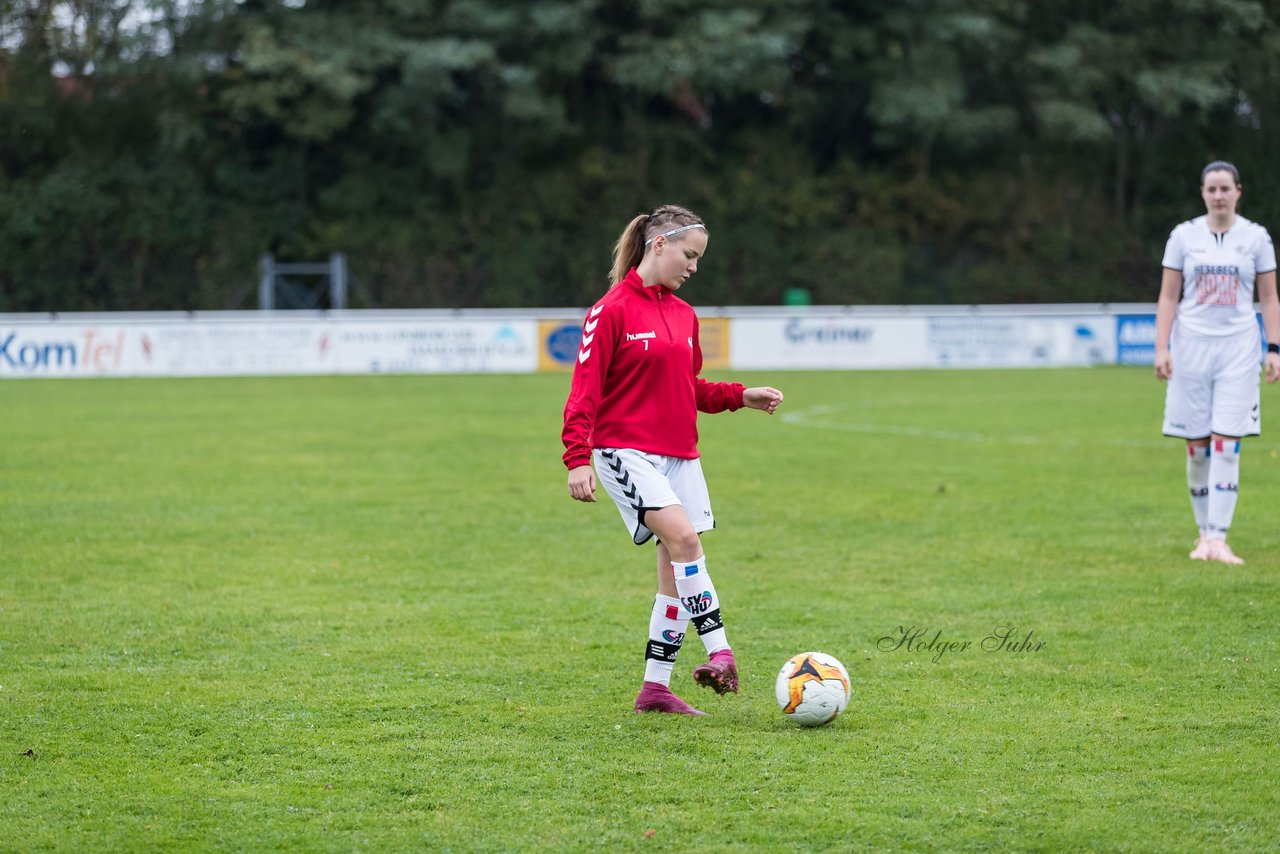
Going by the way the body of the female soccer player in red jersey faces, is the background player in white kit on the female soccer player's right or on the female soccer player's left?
on the female soccer player's left

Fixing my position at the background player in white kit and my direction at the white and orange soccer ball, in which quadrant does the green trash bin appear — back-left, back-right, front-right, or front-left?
back-right

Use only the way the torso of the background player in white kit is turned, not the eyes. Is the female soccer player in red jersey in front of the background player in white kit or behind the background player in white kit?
in front

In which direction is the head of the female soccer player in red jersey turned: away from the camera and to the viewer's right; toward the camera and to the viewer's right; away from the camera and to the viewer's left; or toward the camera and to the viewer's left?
toward the camera and to the viewer's right

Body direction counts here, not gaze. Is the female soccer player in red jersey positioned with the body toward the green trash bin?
no

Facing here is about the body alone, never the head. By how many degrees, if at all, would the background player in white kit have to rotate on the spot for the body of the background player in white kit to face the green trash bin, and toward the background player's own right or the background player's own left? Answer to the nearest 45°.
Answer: approximately 180°

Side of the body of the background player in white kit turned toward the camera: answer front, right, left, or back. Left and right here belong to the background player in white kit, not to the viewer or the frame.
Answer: front

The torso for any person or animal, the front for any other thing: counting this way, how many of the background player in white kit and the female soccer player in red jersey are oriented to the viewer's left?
0

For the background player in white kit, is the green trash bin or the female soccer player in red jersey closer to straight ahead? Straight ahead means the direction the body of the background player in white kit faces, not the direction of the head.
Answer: the female soccer player in red jersey

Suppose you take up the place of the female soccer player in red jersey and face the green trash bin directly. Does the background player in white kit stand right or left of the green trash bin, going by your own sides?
right

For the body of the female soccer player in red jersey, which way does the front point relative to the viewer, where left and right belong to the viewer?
facing the viewer and to the right of the viewer

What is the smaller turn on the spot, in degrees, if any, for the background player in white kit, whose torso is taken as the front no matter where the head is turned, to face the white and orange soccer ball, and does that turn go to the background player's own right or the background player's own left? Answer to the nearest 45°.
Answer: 0° — they already face it

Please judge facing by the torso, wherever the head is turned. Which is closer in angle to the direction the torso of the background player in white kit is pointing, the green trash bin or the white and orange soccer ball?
the white and orange soccer ball
